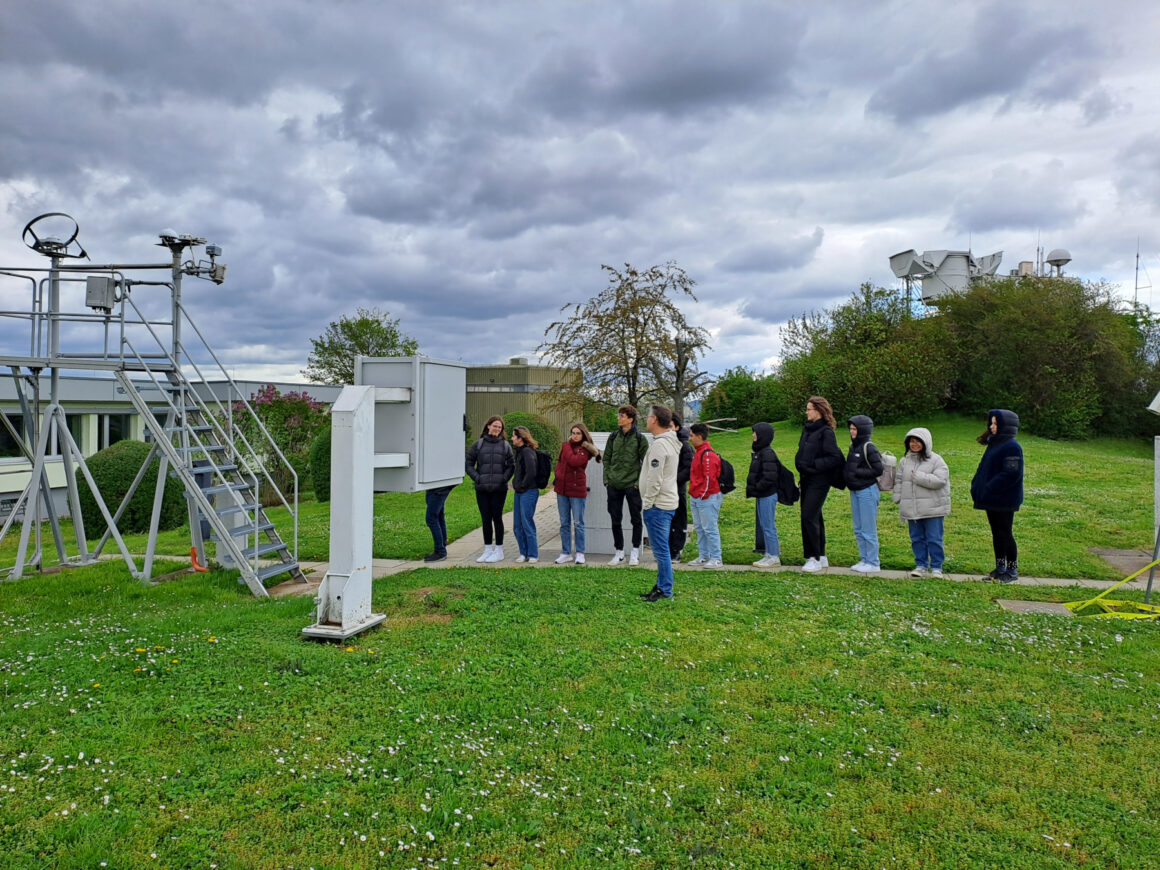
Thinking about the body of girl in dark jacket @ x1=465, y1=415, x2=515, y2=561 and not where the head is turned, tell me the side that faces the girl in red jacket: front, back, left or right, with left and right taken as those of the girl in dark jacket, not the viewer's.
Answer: left

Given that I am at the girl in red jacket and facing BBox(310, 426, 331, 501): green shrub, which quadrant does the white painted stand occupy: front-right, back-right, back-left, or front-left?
back-left

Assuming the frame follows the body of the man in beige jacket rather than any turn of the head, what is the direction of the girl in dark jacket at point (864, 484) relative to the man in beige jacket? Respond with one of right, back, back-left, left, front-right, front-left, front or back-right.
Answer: back-right

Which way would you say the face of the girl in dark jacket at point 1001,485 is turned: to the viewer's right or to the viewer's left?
to the viewer's left

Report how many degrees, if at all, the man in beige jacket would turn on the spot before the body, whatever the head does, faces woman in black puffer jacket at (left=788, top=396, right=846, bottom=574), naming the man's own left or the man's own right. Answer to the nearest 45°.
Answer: approximately 135° to the man's own right

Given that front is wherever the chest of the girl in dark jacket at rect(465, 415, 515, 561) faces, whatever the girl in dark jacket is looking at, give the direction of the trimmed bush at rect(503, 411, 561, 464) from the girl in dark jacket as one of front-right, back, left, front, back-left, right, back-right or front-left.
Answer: back

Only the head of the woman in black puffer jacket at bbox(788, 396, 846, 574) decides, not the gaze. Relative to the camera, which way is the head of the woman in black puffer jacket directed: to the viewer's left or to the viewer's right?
to the viewer's left
